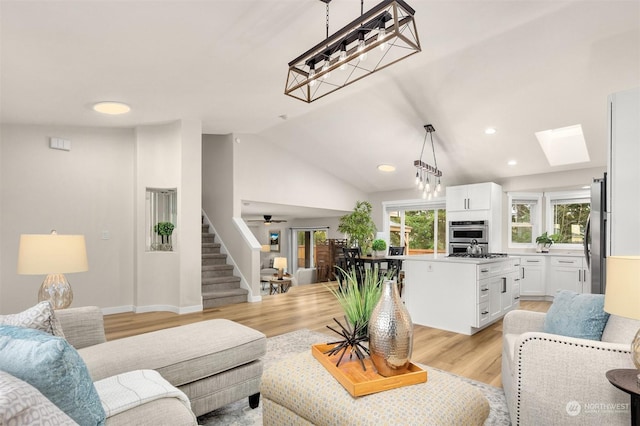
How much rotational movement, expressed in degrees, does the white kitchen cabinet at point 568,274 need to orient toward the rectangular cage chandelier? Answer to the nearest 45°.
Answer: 0° — it already faces it

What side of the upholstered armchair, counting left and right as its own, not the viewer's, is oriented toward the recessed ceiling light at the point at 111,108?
front

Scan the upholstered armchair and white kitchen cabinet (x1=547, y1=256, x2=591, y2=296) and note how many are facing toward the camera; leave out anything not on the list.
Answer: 1

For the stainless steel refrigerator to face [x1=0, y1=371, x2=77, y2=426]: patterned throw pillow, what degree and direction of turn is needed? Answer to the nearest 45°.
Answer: approximately 90° to its left

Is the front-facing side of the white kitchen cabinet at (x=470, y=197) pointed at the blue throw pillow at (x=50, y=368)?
yes

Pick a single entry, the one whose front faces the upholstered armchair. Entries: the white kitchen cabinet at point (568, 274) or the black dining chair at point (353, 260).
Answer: the white kitchen cabinet

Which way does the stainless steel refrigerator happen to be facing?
to the viewer's left

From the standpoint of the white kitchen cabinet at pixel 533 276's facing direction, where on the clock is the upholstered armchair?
The upholstered armchair is roughly at 12 o'clock from the white kitchen cabinet.

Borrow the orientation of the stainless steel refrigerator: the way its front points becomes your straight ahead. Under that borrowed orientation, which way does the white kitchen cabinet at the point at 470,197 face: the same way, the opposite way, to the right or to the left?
to the left

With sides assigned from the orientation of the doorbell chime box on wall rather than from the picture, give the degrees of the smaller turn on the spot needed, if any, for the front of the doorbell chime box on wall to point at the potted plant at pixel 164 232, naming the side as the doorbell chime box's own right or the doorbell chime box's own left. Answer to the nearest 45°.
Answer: approximately 90° to the doorbell chime box's own left

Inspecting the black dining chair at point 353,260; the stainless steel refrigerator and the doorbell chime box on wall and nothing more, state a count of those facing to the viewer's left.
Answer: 1

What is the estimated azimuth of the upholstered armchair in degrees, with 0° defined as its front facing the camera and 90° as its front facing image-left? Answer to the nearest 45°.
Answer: approximately 90°

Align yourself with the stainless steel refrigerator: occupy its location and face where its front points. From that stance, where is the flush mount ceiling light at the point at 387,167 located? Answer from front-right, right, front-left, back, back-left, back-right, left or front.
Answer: front-right

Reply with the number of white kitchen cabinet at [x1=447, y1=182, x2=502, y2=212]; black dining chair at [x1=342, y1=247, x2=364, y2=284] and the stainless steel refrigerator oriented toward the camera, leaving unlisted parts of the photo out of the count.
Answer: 1

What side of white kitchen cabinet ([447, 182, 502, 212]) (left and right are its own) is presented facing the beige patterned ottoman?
front

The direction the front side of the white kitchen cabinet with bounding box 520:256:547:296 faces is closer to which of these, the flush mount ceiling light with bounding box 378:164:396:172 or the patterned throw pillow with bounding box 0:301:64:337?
the patterned throw pillow

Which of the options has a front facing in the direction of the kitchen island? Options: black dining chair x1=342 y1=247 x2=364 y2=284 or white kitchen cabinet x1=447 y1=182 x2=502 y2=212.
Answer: the white kitchen cabinet

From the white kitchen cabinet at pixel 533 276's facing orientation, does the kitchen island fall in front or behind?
in front

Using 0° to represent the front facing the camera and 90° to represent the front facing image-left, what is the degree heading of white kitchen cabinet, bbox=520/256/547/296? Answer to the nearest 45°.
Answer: approximately 0°
